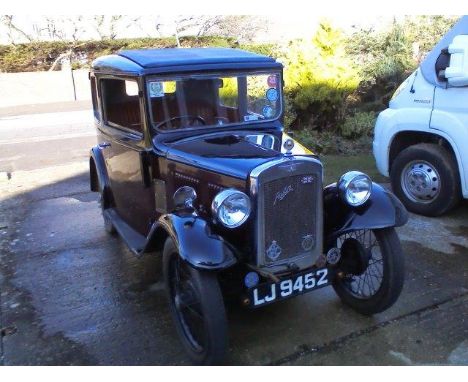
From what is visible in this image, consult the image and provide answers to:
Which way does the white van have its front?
to the viewer's left

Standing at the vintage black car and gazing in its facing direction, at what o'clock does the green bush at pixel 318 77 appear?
The green bush is roughly at 8 o'clock from the vintage black car.

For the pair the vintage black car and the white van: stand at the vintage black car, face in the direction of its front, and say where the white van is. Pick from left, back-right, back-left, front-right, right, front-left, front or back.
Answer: left

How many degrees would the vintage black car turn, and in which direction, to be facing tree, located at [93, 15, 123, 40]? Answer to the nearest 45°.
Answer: approximately 135° to its left

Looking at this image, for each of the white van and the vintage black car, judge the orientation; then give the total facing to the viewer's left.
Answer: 1

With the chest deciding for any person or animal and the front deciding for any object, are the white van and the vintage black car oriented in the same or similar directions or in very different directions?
very different directions

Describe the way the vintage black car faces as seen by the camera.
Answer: facing the viewer and to the right of the viewer

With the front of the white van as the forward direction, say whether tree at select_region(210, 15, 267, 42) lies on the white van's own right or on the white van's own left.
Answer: on the white van's own right

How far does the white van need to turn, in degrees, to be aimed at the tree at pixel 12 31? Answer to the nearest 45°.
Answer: approximately 45° to its right
